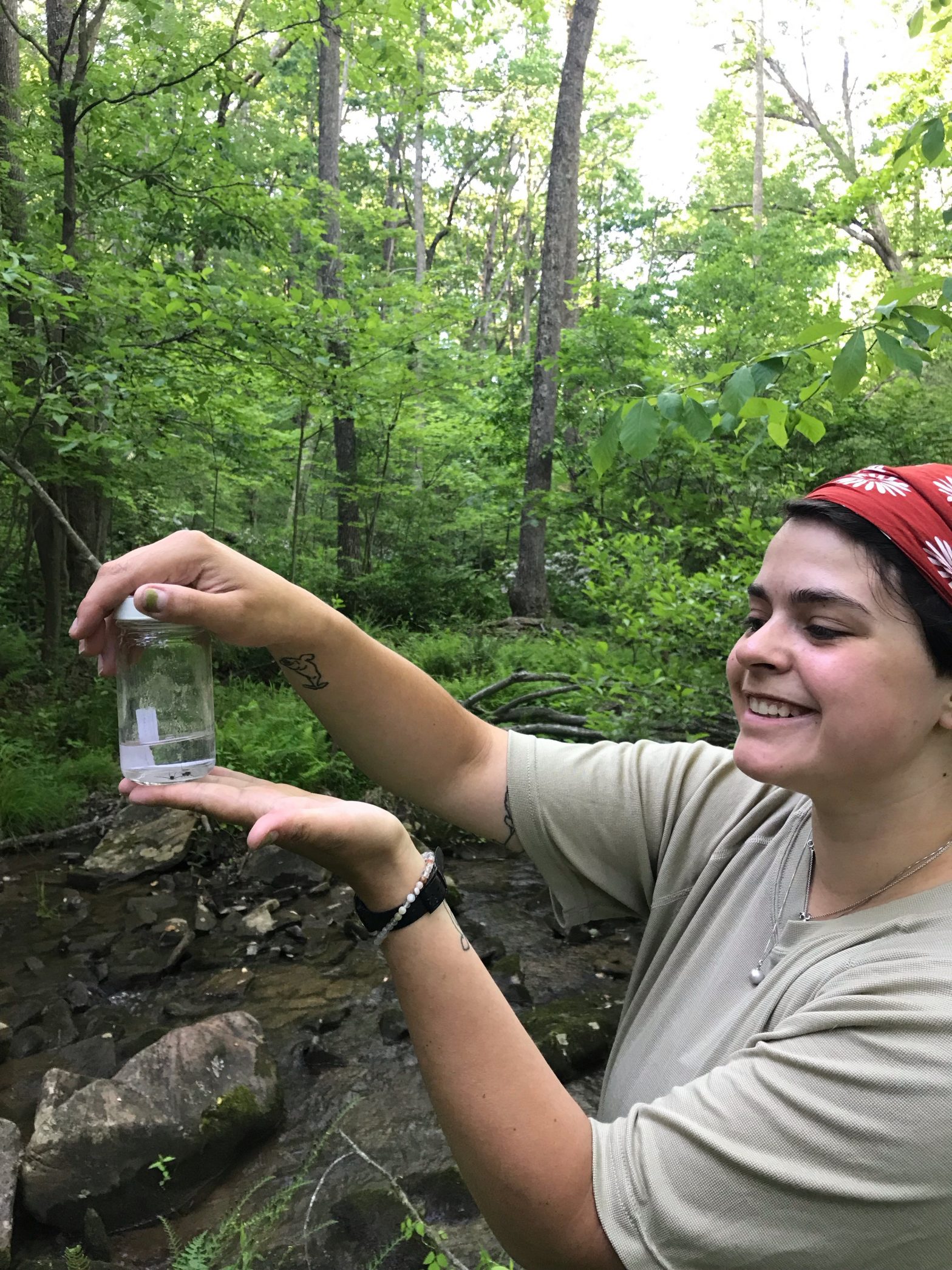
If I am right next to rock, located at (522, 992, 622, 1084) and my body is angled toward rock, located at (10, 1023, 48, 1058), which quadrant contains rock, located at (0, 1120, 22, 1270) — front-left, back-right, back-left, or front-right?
front-left

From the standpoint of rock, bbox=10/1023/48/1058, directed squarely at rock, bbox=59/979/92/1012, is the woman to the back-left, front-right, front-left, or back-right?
back-right

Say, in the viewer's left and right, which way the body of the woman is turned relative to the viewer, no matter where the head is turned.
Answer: facing the viewer and to the left of the viewer

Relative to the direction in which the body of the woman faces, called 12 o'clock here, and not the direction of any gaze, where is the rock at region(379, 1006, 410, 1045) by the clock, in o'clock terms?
The rock is roughly at 4 o'clock from the woman.

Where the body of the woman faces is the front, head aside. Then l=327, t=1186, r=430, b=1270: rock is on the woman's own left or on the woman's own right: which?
on the woman's own right

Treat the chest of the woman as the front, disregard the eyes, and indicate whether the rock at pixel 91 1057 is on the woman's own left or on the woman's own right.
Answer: on the woman's own right

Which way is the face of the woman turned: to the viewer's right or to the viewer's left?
to the viewer's left

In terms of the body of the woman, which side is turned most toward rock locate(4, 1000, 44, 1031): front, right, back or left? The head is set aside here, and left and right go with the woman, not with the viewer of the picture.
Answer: right

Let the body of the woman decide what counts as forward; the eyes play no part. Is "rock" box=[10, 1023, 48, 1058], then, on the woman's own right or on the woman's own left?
on the woman's own right

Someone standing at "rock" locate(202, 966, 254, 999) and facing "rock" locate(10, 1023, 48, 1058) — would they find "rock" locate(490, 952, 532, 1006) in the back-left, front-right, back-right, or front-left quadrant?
back-left

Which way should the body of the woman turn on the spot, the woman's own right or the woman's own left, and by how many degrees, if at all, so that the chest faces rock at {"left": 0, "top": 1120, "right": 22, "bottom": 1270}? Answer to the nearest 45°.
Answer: approximately 90° to the woman's own right

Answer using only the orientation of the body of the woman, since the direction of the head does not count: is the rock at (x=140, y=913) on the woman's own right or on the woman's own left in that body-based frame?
on the woman's own right
